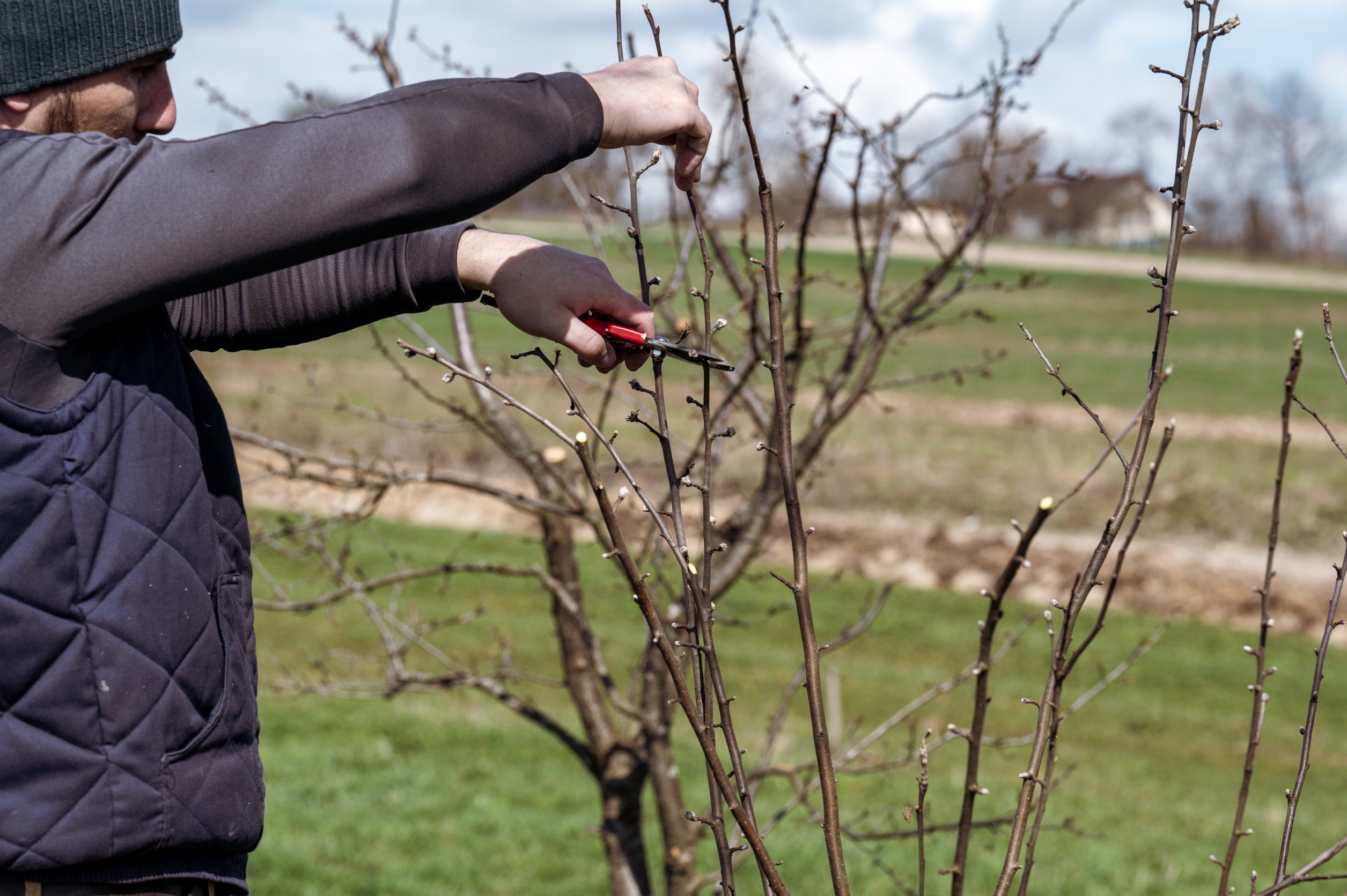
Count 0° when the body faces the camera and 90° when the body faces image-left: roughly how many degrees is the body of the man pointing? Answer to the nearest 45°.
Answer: approximately 270°

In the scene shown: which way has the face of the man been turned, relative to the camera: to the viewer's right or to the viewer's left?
to the viewer's right
